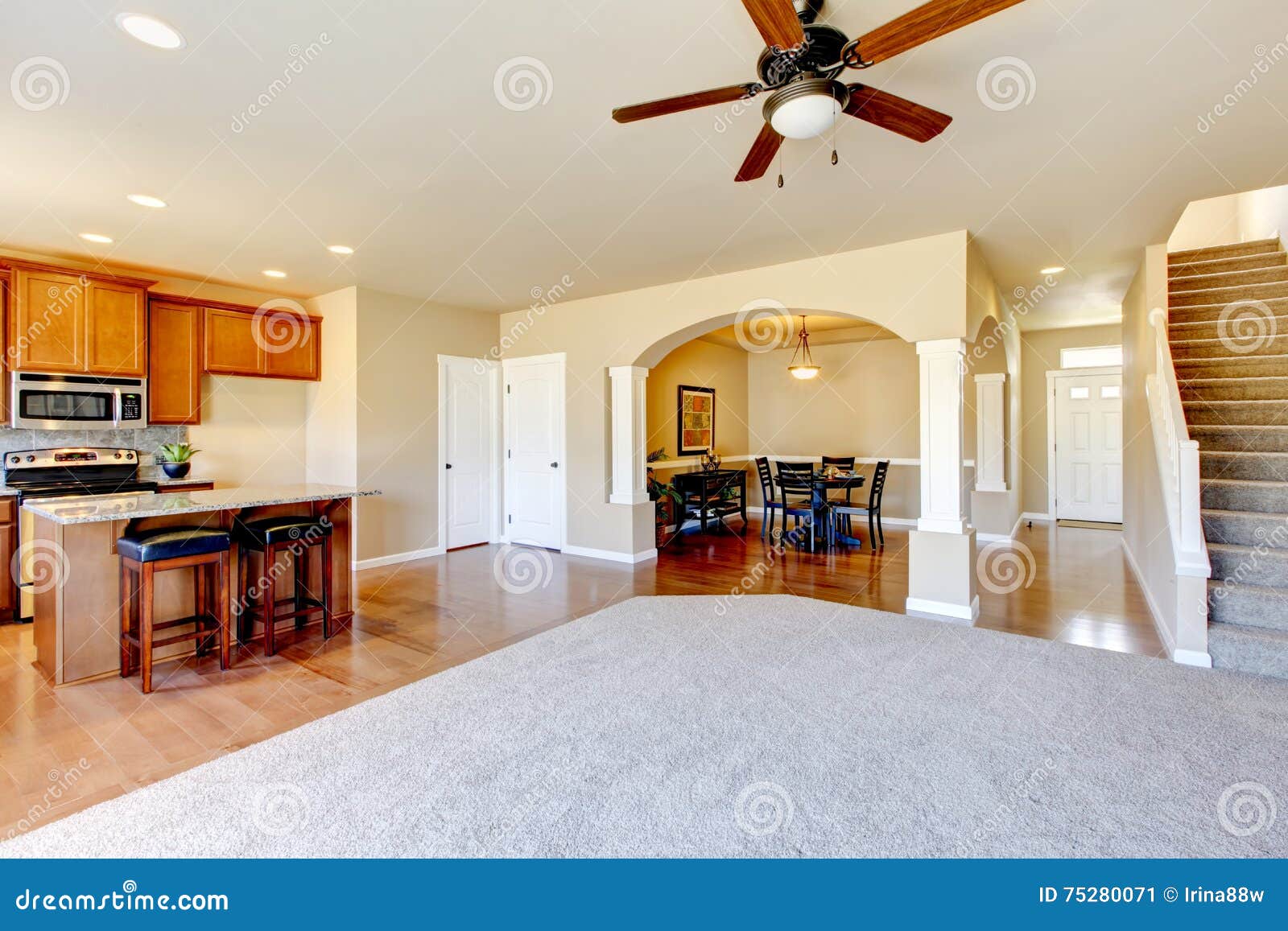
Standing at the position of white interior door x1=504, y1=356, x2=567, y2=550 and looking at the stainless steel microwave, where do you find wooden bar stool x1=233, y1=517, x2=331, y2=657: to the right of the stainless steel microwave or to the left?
left

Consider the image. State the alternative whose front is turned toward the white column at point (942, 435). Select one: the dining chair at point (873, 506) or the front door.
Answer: the front door

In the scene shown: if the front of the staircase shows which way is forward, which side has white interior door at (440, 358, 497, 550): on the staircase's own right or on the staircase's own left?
on the staircase's own right

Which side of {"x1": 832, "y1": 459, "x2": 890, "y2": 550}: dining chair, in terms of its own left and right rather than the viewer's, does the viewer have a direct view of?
left

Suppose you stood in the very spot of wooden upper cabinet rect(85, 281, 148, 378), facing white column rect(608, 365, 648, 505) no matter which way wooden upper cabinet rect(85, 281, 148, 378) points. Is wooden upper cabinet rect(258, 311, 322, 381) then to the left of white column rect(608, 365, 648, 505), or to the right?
left

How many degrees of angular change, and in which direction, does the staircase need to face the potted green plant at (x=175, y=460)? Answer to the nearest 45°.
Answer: approximately 45° to its right

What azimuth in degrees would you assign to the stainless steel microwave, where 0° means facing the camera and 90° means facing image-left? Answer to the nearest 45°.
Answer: approximately 0°

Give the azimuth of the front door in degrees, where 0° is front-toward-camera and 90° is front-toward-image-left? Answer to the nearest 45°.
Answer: approximately 0°

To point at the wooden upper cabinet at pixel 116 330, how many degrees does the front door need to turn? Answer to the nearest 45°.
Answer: approximately 45° to its right

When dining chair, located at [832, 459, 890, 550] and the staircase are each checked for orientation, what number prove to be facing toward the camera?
1

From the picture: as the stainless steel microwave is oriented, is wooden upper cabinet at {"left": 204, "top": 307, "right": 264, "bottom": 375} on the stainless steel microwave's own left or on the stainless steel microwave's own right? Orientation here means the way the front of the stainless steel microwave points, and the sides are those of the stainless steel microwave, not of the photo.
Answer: on the stainless steel microwave's own left

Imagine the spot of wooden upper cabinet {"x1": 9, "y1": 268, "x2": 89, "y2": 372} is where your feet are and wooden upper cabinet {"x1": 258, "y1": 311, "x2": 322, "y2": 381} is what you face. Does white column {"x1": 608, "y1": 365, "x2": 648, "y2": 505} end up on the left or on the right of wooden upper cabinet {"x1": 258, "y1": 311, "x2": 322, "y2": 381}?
right

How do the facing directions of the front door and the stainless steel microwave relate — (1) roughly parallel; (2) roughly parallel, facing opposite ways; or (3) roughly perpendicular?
roughly perpendicular
